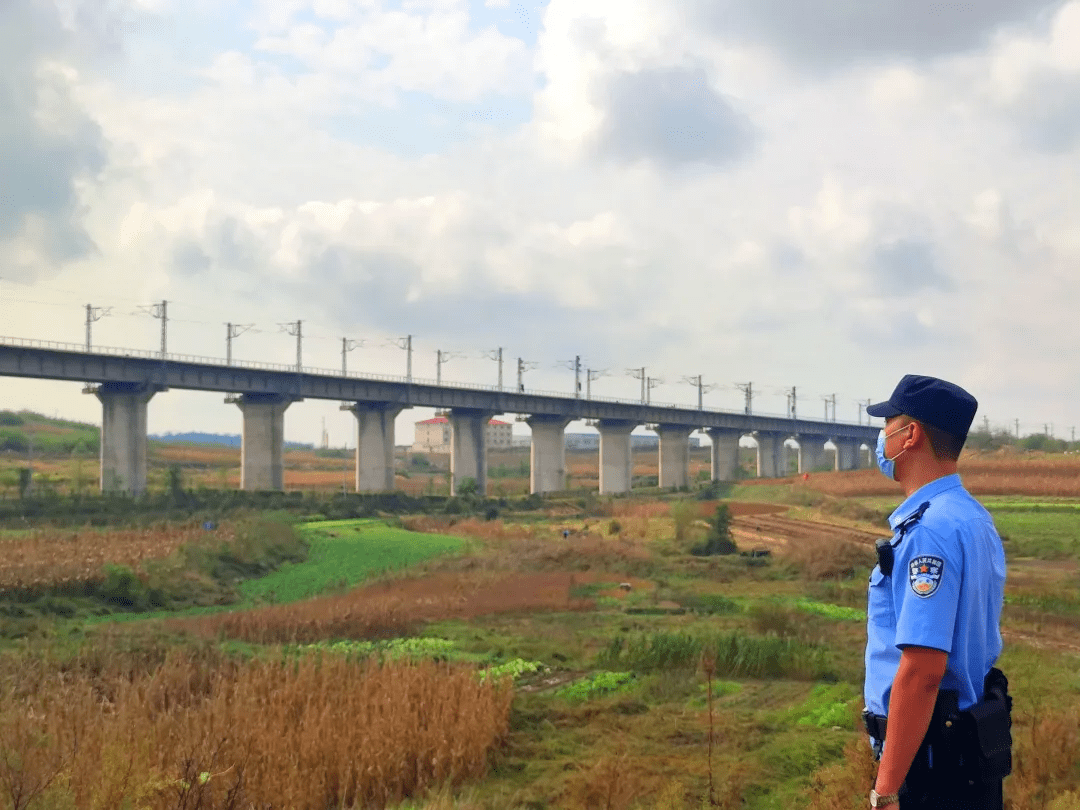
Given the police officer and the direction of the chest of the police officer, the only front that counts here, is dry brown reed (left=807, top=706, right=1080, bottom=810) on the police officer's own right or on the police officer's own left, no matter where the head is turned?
on the police officer's own right

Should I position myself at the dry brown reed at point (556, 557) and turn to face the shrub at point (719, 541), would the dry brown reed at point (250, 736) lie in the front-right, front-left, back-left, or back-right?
back-right

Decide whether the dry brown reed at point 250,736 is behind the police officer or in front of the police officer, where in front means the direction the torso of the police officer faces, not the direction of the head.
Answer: in front

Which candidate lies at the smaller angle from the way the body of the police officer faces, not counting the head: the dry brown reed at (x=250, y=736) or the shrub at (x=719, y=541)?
the dry brown reed

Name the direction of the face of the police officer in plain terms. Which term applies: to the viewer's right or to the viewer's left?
to the viewer's left

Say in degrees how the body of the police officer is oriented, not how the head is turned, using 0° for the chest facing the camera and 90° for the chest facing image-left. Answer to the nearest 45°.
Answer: approximately 90°

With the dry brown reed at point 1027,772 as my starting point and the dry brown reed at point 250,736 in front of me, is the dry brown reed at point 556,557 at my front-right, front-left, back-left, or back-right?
front-right

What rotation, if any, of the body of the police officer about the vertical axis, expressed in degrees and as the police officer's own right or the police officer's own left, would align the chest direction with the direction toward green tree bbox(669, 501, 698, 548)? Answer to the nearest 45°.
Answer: approximately 90° to the police officer's own right
